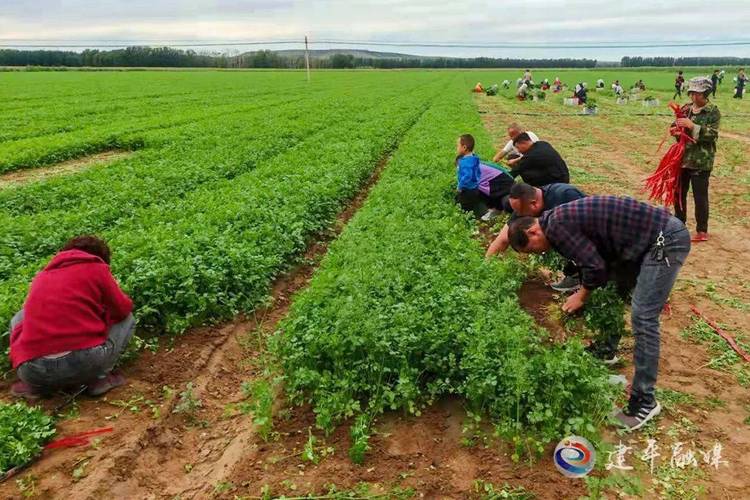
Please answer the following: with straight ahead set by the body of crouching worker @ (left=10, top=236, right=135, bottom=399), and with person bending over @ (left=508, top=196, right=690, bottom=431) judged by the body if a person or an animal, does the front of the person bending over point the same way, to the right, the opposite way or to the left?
to the left

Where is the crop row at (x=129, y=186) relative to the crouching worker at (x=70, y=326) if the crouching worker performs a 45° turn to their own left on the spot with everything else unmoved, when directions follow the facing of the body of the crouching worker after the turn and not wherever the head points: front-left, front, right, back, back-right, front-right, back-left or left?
front

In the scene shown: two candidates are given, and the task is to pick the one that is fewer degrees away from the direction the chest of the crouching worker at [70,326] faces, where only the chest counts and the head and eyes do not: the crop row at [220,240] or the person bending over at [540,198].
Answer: the crop row

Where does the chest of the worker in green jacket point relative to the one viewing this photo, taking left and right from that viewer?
facing the viewer and to the left of the viewer

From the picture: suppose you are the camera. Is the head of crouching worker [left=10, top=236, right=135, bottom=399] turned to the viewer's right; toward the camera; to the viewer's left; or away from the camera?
away from the camera

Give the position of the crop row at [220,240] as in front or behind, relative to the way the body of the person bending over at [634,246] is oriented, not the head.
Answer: in front

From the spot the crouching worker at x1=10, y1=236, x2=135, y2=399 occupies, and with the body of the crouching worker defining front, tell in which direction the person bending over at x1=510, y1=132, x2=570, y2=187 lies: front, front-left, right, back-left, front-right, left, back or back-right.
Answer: front-right

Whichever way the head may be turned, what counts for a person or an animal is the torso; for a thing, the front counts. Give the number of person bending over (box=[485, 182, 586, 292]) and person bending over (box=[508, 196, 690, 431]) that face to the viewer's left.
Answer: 2

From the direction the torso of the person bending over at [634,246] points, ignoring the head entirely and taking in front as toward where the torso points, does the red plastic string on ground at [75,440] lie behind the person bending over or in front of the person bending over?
in front

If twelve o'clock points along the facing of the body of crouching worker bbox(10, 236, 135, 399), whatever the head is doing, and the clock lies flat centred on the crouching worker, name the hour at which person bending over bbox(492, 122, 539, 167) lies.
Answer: The person bending over is roughly at 1 o'clock from the crouching worker.

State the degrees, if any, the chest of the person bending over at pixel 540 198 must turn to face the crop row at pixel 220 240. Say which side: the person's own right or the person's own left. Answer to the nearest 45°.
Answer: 0° — they already face it

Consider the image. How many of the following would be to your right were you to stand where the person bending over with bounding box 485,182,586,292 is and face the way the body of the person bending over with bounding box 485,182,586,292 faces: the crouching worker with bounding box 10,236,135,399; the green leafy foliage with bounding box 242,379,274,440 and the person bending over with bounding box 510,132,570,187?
1

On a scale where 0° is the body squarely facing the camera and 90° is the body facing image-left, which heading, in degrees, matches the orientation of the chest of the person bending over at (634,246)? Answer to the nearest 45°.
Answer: approximately 90°

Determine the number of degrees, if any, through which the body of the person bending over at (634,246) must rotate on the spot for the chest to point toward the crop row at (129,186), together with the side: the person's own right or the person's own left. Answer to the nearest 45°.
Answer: approximately 45° to the person's own right

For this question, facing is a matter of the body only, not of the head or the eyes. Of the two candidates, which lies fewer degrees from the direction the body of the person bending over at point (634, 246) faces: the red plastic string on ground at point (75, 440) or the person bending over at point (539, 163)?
the red plastic string on ground

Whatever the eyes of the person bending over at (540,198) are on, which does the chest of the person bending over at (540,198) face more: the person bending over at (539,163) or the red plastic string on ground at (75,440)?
the red plastic string on ground

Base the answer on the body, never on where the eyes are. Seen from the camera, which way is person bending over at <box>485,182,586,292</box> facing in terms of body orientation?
to the viewer's left
